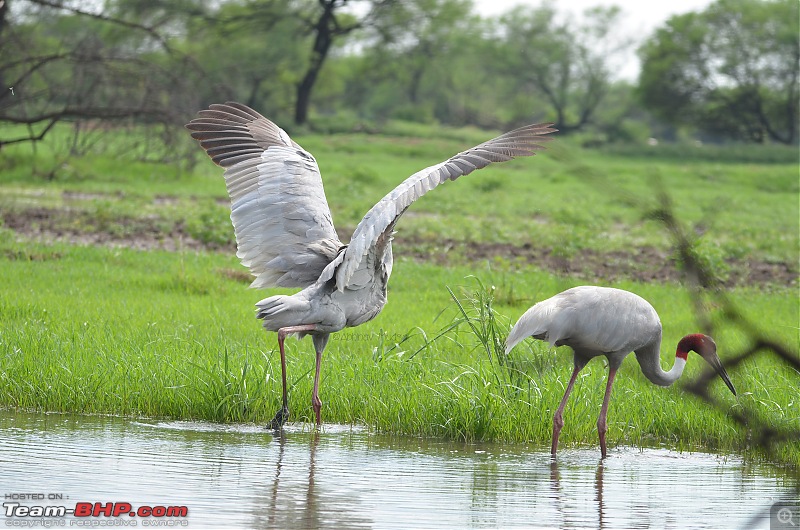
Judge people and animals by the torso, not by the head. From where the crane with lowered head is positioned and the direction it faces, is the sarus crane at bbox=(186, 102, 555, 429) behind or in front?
behind

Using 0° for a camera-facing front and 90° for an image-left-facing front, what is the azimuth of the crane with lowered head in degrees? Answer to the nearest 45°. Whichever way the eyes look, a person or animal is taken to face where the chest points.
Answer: approximately 270°

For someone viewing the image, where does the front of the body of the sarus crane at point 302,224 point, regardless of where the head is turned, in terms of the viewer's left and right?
facing away from the viewer and to the right of the viewer

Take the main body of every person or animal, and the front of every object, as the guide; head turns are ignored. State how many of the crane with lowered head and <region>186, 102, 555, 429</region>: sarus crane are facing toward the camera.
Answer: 0

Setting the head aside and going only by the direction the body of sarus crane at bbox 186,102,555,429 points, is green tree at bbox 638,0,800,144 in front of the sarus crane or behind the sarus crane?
in front

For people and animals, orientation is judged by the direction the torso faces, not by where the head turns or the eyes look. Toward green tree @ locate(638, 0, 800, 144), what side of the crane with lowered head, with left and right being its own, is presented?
left

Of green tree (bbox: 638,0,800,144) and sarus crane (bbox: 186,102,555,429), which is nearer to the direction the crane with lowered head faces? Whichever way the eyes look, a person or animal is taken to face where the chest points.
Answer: the green tree
